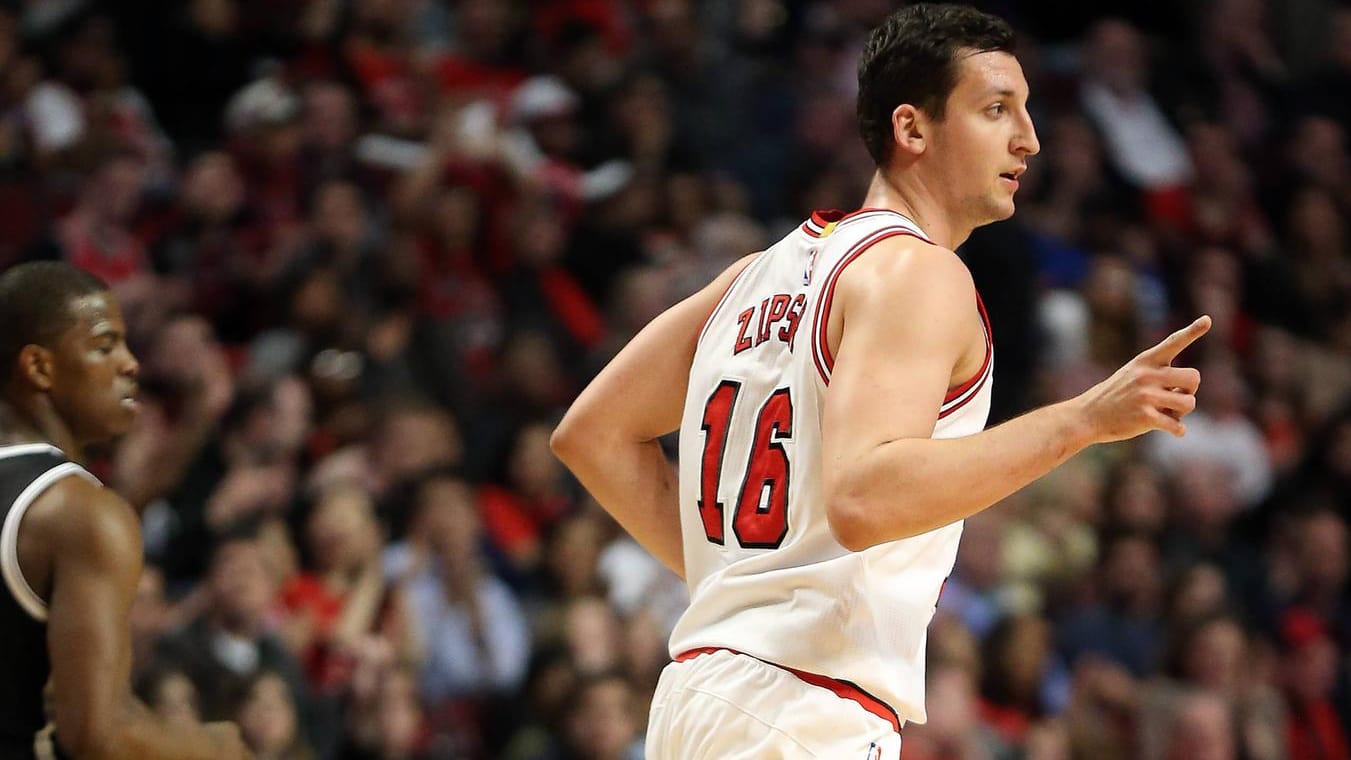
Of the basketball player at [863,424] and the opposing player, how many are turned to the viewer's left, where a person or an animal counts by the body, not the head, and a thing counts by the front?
0

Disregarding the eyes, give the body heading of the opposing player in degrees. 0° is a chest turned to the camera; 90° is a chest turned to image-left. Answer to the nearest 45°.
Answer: approximately 225°

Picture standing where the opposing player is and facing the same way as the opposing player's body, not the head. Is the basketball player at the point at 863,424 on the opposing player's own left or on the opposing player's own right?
on the opposing player's own right

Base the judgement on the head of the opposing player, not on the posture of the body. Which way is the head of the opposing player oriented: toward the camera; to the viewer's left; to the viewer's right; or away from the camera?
to the viewer's right

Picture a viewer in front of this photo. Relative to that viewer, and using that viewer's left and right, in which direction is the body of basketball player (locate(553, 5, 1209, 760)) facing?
facing away from the viewer and to the right of the viewer

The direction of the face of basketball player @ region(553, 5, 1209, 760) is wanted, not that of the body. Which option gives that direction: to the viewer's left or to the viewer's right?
to the viewer's right

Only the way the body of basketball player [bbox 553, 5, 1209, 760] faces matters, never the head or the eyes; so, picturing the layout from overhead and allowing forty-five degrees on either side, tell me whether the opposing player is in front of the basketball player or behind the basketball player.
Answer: behind
